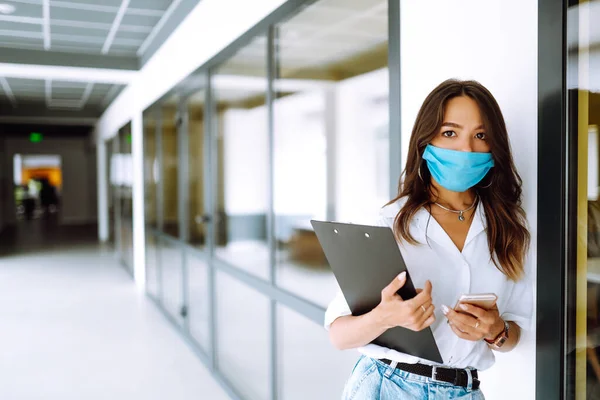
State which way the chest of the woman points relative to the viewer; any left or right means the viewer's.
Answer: facing the viewer

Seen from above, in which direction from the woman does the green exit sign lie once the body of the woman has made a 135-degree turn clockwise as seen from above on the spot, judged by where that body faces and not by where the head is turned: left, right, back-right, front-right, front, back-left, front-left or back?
front
